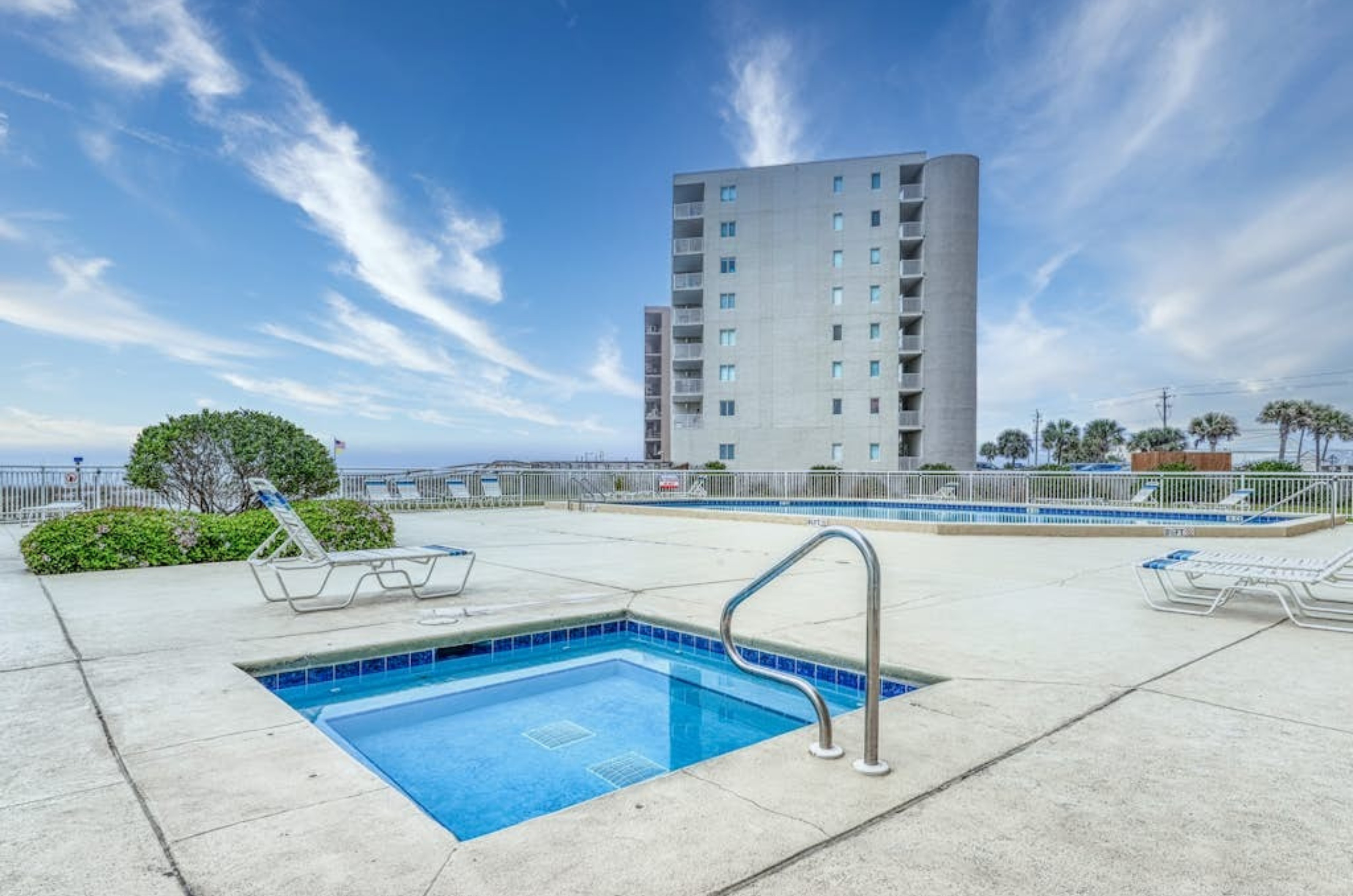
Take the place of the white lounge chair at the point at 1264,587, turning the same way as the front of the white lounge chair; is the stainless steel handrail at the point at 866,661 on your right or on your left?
on your left

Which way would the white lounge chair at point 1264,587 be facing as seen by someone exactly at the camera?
facing to the left of the viewer

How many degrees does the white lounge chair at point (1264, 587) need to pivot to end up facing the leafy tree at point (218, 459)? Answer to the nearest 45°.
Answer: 0° — it already faces it

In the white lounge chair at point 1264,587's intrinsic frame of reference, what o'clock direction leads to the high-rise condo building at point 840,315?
The high-rise condo building is roughly at 2 o'clock from the white lounge chair.

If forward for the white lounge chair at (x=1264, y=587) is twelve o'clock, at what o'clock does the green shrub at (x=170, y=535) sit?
The green shrub is roughly at 11 o'clock from the white lounge chair.

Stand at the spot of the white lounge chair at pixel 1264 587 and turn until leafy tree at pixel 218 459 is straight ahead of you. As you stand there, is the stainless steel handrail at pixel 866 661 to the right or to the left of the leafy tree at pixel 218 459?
left

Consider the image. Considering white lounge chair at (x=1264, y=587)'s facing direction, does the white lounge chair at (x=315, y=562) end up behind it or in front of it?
in front

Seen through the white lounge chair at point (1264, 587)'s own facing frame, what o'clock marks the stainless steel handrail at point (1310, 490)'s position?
The stainless steel handrail is roughly at 3 o'clock from the white lounge chair.
